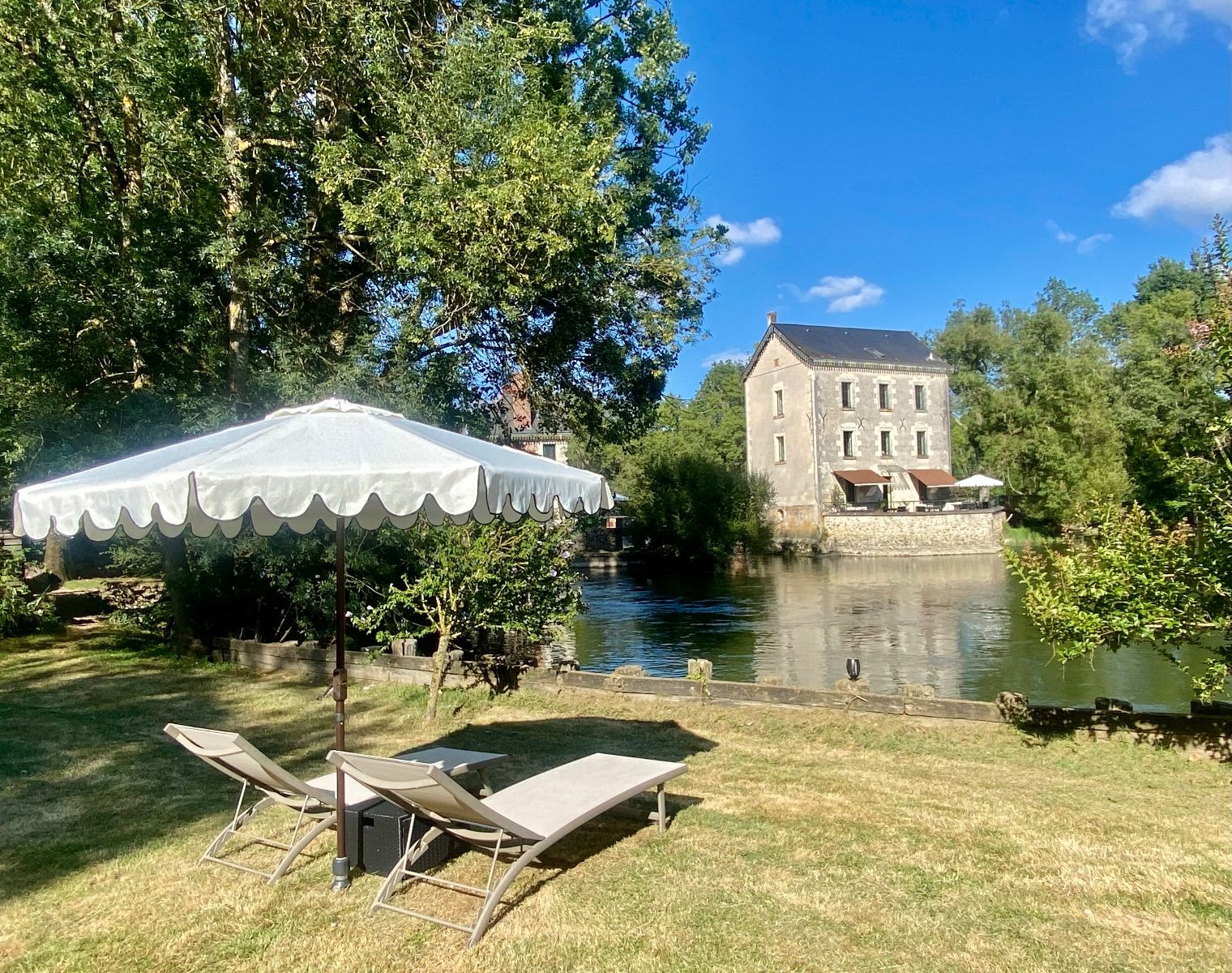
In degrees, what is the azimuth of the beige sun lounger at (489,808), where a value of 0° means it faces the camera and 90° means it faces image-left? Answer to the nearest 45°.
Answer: approximately 225°

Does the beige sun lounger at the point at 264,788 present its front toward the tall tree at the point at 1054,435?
yes

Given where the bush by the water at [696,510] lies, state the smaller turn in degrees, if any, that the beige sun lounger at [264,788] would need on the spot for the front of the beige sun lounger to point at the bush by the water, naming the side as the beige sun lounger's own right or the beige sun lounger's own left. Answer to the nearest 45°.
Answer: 0° — it already faces it

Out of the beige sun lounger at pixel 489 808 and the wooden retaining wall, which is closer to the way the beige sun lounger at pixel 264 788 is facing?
the wooden retaining wall

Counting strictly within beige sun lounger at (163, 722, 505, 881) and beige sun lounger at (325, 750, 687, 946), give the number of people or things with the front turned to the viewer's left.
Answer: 0

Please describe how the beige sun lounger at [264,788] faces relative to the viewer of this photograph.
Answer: facing away from the viewer and to the right of the viewer

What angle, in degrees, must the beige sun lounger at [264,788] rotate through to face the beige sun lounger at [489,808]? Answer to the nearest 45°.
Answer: approximately 90° to its right

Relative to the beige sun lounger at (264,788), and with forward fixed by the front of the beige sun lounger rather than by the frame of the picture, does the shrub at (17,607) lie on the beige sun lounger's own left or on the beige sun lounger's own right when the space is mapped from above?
on the beige sun lounger's own left

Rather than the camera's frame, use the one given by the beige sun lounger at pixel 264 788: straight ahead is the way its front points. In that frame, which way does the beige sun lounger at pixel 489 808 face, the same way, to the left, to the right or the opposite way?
the same way

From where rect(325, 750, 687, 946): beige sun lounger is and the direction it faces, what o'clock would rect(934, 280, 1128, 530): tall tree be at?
The tall tree is roughly at 12 o'clock from the beige sun lounger.

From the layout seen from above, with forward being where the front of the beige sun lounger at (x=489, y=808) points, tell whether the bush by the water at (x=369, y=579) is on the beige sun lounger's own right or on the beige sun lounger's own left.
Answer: on the beige sun lounger's own left

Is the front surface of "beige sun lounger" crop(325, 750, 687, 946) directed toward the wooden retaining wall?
yes
